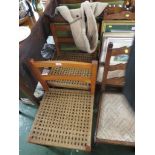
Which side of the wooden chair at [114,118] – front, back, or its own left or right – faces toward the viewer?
front

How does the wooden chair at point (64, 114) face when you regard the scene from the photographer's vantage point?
facing the viewer

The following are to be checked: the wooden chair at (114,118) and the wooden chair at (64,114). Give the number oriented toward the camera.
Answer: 2

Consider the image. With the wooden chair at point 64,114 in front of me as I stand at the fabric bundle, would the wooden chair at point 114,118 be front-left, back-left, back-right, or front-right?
front-left
